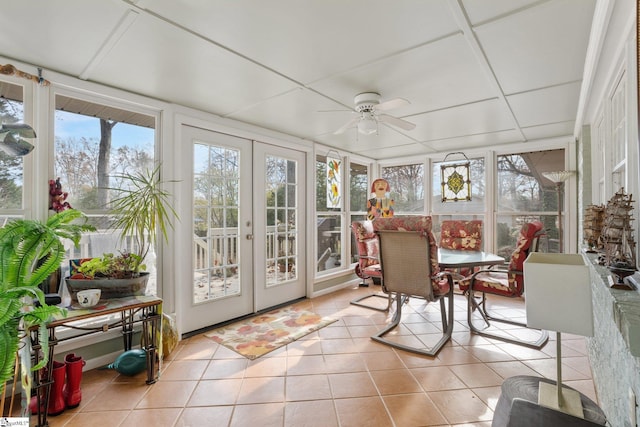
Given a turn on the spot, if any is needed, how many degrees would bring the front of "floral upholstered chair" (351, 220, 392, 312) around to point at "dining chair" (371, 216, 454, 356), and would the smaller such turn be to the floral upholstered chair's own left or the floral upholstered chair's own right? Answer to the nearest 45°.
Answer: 0° — it already faces it

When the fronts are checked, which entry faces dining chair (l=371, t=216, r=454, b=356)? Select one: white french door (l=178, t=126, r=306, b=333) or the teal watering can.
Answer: the white french door

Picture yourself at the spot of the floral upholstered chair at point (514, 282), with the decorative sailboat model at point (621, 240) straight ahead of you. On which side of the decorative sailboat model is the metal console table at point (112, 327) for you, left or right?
right

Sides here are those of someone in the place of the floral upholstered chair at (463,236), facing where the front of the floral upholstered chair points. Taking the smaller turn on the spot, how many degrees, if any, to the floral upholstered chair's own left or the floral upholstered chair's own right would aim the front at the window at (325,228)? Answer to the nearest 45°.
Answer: approximately 90° to the floral upholstered chair's own right

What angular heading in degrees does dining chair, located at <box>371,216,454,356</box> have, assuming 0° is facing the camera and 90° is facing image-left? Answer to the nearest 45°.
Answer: approximately 225°

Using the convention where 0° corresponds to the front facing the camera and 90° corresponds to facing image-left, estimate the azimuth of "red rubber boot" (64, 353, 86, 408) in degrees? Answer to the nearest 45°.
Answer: approximately 45°

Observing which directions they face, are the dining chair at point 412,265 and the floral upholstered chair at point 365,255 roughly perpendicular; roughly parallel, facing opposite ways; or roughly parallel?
roughly perpendicular

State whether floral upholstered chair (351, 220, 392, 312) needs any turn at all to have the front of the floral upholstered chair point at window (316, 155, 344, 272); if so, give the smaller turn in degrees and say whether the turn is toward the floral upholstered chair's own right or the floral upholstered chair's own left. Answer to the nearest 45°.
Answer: approximately 180°

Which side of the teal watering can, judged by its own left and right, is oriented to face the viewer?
left
